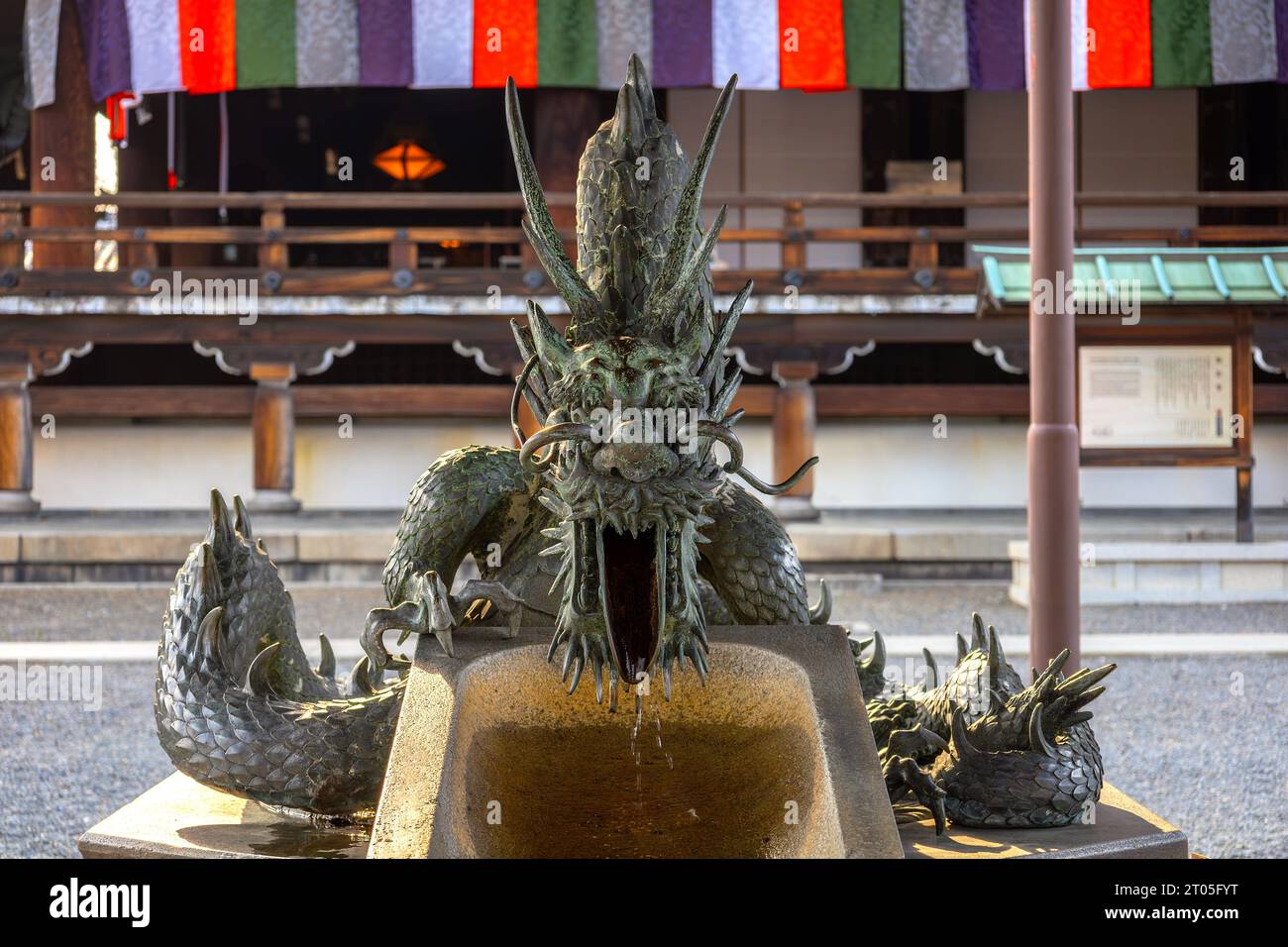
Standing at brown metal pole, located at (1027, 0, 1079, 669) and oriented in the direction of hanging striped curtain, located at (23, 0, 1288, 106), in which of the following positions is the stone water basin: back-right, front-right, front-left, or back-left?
back-left

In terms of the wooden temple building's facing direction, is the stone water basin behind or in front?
in front

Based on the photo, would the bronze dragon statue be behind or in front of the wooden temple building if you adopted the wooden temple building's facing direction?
in front

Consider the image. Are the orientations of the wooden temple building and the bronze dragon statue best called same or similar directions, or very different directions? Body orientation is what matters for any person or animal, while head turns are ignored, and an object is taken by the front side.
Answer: same or similar directions

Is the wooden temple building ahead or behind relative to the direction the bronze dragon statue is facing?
behind

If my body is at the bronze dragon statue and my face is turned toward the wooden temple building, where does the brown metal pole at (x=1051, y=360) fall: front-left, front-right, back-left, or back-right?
front-right

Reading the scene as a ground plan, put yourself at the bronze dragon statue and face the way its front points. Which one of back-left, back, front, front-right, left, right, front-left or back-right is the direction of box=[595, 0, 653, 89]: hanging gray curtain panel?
back

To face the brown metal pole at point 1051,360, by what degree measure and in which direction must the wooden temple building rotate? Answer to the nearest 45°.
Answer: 0° — it already faces it

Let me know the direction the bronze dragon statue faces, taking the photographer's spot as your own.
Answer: facing the viewer

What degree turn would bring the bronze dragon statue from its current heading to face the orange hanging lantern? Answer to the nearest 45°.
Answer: approximately 180°

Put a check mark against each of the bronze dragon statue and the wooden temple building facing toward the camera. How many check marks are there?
2
